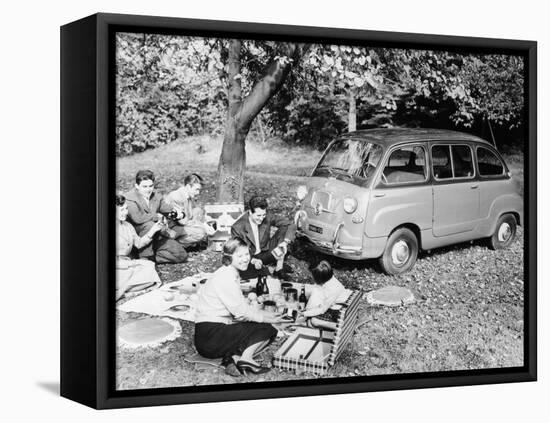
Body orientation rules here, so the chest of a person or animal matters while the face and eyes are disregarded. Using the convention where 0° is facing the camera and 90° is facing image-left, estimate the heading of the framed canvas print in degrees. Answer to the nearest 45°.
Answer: approximately 315°
